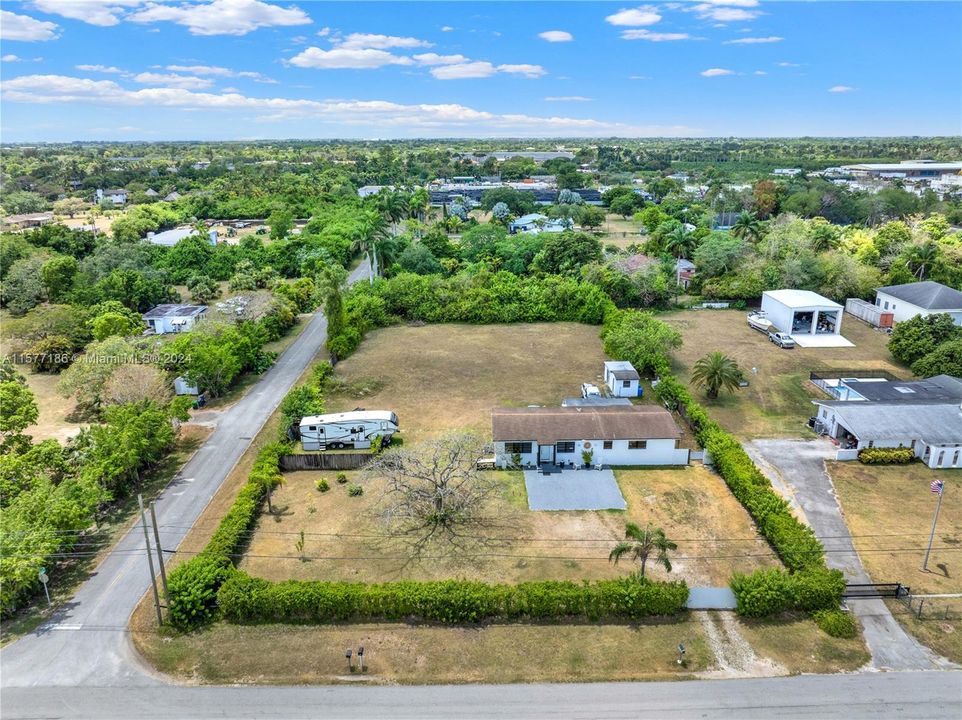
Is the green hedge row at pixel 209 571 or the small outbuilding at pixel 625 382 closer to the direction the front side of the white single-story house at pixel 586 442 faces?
the green hedge row

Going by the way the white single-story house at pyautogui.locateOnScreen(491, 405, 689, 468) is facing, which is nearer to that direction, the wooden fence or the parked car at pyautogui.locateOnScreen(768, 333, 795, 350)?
the wooden fence

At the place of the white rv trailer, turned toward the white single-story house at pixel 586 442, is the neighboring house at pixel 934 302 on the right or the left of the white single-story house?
left

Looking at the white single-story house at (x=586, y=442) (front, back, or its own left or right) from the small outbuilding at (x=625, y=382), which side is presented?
back

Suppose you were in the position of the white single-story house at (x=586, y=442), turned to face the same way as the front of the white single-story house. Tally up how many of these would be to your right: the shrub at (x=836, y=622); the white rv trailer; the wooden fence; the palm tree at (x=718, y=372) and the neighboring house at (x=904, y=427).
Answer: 2

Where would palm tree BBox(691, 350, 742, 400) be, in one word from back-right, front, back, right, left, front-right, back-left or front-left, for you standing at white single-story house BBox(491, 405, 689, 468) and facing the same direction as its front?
back-left

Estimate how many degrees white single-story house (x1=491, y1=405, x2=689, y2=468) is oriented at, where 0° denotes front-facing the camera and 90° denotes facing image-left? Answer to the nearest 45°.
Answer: approximately 0°

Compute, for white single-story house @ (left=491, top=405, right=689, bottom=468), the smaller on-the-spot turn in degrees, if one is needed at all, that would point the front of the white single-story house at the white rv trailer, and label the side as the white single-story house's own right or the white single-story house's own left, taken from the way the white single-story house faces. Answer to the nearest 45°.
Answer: approximately 90° to the white single-story house's own right

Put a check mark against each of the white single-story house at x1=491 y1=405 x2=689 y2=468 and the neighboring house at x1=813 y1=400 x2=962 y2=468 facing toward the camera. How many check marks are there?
2

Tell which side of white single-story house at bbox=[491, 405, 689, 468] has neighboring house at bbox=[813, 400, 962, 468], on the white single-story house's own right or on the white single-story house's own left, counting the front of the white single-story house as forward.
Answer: on the white single-story house's own left
